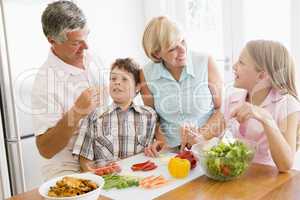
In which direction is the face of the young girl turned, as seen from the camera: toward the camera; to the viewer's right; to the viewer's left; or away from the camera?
to the viewer's left

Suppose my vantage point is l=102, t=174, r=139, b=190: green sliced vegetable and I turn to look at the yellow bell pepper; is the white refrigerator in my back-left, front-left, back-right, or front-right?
back-left

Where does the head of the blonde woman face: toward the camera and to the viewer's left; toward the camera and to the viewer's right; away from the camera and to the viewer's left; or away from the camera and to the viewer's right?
toward the camera and to the viewer's right

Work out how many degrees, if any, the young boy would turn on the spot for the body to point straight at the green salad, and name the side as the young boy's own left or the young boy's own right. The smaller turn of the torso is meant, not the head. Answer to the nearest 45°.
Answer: approximately 45° to the young boy's own left

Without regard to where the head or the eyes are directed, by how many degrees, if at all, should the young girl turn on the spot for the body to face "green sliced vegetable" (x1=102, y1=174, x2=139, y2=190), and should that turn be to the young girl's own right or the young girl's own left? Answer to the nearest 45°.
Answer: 0° — they already face it

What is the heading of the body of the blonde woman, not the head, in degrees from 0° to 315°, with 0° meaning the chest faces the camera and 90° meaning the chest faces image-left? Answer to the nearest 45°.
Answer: approximately 0°

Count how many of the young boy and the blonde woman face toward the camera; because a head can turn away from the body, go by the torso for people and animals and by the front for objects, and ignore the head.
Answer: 2

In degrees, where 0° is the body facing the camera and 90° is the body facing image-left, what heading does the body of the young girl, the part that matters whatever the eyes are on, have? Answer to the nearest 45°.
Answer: approximately 45°
